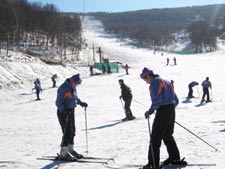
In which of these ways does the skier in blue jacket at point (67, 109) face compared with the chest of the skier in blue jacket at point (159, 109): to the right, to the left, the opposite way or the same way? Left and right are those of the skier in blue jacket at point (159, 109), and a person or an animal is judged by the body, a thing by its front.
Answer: the opposite way

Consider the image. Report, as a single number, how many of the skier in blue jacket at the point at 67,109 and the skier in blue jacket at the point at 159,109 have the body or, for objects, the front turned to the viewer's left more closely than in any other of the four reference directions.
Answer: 1

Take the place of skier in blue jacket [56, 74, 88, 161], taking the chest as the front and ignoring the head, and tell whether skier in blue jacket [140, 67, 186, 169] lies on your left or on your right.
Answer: on your right

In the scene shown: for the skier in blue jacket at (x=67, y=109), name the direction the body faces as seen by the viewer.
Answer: to the viewer's right

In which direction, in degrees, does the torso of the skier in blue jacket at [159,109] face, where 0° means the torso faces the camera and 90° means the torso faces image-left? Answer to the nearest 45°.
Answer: approximately 90°
